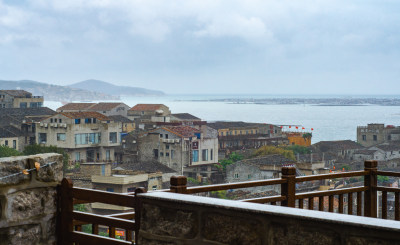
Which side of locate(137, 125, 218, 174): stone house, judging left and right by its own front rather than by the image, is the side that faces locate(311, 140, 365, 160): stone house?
left

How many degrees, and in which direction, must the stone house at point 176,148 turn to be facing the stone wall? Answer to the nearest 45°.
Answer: approximately 45° to its right

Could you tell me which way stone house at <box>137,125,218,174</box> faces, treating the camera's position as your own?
facing the viewer and to the right of the viewer

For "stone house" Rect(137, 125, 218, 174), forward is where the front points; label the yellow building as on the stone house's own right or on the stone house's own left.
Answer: on the stone house's own left

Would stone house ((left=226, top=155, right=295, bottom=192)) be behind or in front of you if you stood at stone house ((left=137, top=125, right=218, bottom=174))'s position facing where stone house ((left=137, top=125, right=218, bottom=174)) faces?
in front

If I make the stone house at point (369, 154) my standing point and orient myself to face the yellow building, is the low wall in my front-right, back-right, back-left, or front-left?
back-left

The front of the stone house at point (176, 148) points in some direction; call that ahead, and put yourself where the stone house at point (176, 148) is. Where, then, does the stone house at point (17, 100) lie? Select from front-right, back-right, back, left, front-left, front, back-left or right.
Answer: back

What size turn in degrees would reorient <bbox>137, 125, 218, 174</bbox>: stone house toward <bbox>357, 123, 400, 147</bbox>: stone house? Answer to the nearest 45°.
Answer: approximately 90° to its left

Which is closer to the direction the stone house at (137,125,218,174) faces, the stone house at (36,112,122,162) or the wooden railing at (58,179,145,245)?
the wooden railing

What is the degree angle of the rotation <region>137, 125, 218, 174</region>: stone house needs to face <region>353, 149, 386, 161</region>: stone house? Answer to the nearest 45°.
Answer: approximately 45° to its left

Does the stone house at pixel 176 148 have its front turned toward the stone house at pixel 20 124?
no

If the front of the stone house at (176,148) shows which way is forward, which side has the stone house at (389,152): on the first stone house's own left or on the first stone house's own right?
on the first stone house's own left

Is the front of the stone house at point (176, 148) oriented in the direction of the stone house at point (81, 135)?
no

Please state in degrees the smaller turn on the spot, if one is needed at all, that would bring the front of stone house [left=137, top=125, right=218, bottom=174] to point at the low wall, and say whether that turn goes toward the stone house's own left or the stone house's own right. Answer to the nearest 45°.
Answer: approximately 45° to the stone house's own right
